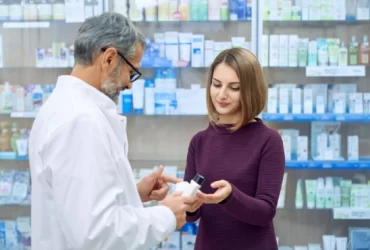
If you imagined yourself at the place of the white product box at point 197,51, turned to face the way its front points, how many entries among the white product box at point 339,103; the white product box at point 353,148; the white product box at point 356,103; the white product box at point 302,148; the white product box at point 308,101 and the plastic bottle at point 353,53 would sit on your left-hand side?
6

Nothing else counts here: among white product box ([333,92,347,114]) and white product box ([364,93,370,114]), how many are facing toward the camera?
2

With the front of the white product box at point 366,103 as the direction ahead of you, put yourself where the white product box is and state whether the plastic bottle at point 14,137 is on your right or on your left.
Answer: on your right

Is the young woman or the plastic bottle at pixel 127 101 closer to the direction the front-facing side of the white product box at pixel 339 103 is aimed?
the young woman

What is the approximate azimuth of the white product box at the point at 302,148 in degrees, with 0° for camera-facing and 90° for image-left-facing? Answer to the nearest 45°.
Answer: approximately 0°

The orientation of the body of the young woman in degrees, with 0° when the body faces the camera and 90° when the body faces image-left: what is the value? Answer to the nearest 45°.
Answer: approximately 45°

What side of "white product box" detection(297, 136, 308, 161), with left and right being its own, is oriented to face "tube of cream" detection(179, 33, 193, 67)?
right

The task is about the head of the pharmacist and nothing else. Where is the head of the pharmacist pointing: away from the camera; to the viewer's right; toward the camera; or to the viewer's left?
to the viewer's right
